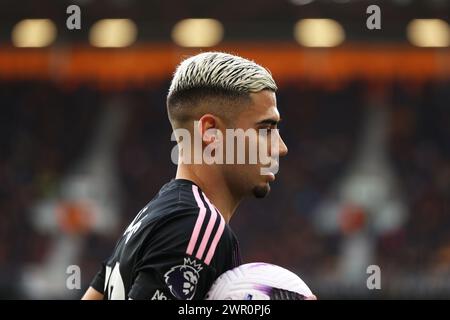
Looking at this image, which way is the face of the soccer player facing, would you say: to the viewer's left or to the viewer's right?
to the viewer's right

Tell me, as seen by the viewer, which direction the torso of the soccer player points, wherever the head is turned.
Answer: to the viewer's right
